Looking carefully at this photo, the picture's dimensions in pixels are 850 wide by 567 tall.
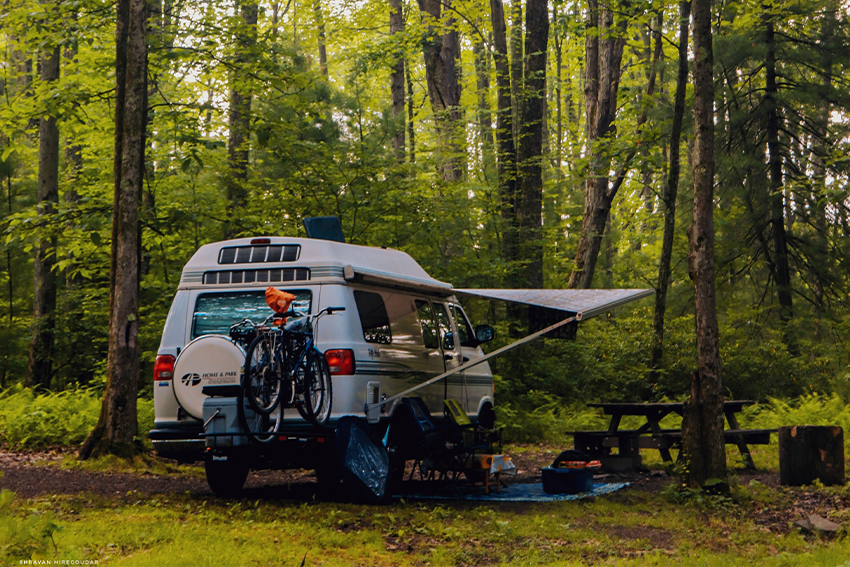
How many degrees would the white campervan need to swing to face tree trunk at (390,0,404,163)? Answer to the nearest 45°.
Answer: approximately 45° to its left

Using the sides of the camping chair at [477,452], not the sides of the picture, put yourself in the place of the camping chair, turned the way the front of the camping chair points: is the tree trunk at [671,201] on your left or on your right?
on your left

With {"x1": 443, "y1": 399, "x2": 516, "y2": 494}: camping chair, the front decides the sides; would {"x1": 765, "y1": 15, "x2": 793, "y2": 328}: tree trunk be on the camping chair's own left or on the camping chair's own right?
on the camping chair's own left

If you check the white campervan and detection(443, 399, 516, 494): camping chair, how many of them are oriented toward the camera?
0

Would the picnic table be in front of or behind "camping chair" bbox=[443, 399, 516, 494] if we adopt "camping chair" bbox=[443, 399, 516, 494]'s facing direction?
in front

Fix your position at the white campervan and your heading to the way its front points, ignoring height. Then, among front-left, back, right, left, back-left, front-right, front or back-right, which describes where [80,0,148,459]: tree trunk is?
left

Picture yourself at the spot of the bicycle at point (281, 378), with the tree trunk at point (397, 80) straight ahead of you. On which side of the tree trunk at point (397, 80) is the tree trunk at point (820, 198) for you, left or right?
right

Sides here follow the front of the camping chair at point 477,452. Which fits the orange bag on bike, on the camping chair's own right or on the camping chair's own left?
on the camping chair's own right

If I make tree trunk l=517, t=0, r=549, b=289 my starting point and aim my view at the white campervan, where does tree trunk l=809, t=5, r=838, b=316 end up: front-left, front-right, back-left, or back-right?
back-left

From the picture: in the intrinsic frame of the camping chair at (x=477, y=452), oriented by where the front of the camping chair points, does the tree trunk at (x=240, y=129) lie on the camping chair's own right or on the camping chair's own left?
on the camping chair's own left

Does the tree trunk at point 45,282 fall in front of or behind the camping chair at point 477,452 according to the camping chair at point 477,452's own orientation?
behind

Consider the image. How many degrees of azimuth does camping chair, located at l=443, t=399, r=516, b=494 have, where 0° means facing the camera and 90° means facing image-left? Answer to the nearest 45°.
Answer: approximately 270°

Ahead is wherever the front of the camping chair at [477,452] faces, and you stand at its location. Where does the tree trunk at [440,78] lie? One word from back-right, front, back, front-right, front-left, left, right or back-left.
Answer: left

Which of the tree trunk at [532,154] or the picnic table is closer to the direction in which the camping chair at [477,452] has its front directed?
the picnic table

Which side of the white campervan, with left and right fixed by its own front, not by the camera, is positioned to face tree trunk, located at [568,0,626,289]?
front
